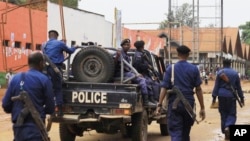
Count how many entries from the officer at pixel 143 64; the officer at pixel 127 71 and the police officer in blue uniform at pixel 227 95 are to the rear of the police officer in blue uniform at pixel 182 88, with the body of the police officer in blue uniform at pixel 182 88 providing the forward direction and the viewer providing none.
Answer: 0

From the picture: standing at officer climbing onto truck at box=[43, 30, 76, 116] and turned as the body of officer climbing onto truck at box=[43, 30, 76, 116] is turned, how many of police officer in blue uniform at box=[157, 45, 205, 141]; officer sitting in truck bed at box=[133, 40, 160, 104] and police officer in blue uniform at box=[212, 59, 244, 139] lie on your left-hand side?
0

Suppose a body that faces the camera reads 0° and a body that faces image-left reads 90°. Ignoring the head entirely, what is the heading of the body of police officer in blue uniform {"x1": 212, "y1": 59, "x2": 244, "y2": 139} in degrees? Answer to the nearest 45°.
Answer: approximately 180°

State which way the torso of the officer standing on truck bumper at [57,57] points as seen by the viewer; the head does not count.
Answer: away from the camera

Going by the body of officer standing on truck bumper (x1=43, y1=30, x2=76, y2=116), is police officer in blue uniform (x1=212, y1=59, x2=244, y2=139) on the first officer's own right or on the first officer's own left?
on the first officer's own right

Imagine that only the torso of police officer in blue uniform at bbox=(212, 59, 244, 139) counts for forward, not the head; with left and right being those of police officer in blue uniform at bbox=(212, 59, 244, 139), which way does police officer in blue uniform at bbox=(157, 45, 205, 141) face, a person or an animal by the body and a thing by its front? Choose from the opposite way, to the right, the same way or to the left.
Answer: the same way

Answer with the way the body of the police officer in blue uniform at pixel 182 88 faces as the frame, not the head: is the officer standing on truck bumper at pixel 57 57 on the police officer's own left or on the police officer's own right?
on the police officer's own left

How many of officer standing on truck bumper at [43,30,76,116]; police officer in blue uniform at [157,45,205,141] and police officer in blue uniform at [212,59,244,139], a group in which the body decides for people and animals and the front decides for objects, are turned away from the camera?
3

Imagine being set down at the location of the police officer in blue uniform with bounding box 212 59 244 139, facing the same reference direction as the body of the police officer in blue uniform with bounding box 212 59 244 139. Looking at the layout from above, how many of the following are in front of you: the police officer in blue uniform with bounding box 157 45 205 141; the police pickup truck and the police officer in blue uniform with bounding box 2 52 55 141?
0

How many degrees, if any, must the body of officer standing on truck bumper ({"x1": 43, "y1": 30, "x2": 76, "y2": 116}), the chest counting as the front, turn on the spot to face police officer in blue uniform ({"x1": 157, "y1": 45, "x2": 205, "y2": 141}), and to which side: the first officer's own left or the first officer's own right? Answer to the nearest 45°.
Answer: approximately 135° to the first officer's own right

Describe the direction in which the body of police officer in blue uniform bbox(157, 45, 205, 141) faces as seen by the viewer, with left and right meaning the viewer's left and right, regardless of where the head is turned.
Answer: facing away from the viewer
